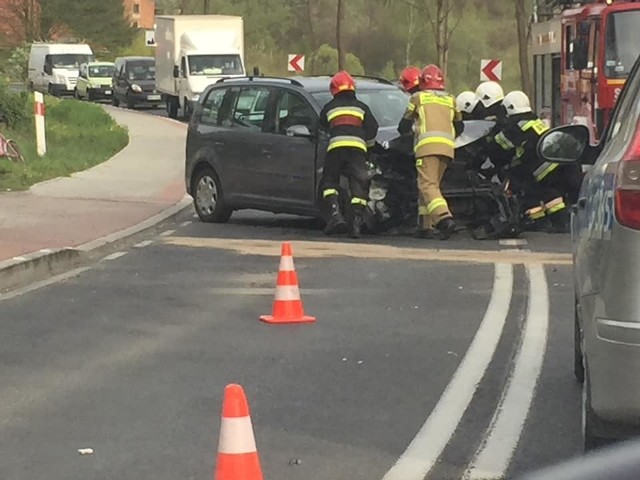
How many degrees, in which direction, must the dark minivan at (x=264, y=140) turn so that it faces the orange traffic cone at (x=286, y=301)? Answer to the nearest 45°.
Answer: approximately 45° to its right

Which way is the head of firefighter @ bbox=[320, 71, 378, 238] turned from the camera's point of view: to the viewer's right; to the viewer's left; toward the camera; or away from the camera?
away from the camera

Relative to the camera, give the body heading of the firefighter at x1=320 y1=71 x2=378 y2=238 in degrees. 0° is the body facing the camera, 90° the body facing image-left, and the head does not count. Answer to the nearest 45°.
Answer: approximately 180°

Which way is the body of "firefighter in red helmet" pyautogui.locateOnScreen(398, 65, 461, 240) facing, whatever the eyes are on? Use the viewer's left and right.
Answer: facing away from the viewer

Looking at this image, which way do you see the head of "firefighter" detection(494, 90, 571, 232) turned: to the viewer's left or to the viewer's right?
to the viewer's left

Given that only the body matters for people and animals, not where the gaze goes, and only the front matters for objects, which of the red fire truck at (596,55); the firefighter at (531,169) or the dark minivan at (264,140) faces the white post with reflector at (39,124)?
the firefighter

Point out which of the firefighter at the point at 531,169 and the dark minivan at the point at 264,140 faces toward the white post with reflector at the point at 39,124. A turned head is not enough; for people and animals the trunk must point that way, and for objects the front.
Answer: the firefighter

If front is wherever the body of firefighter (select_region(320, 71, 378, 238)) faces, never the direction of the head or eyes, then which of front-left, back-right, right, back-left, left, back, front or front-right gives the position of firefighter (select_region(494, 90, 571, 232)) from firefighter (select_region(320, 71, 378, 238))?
right

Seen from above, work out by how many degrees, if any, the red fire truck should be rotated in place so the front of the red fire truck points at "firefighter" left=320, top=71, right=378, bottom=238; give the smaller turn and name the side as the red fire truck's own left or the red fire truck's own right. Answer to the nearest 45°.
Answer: approximately 90° to the red fire truck's own right

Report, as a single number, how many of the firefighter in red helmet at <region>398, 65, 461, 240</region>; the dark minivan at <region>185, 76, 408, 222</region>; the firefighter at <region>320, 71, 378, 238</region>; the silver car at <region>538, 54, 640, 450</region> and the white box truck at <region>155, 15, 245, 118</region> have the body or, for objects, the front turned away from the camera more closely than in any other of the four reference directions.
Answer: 3

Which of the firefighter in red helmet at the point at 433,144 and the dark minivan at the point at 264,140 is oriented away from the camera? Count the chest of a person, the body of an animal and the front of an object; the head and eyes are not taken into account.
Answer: the firefighter in red helmet

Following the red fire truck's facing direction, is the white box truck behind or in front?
behind

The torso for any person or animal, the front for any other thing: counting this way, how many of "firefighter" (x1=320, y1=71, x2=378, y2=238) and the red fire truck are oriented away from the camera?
1
